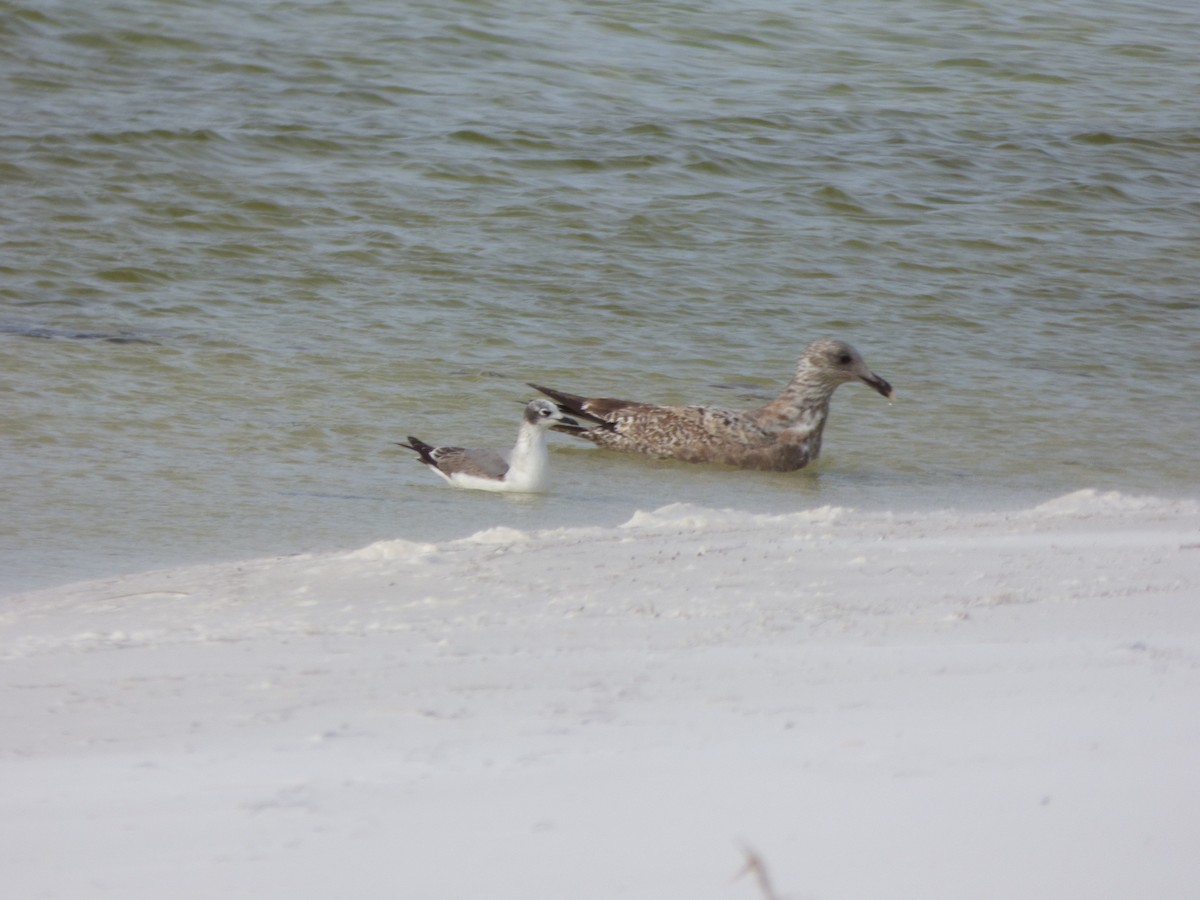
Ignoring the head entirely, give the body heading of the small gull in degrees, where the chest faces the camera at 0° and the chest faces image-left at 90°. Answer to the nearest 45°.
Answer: approximately 270°

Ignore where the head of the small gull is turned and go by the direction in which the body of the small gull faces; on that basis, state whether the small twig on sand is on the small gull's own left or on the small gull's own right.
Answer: on the small gull's own right
